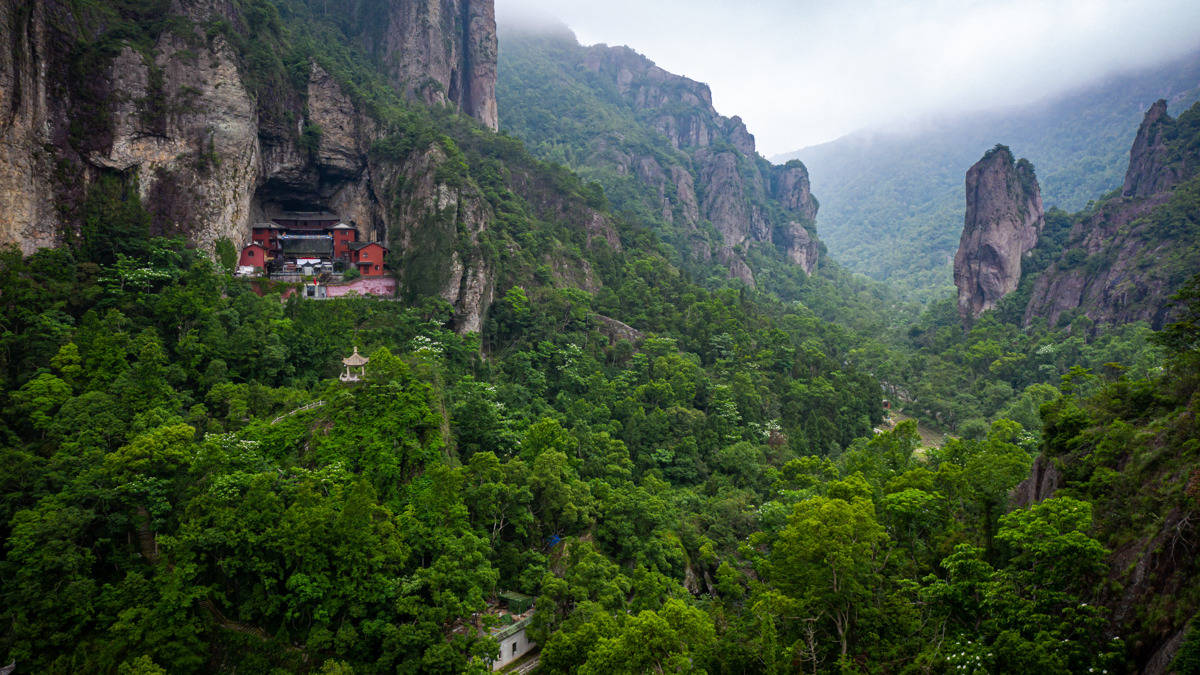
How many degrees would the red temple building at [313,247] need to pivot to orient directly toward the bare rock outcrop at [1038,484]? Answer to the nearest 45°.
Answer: approximately 45° to its left

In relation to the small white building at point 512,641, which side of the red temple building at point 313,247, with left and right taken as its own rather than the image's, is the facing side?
front

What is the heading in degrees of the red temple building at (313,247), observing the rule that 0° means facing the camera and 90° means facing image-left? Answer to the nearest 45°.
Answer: approximately 0°
